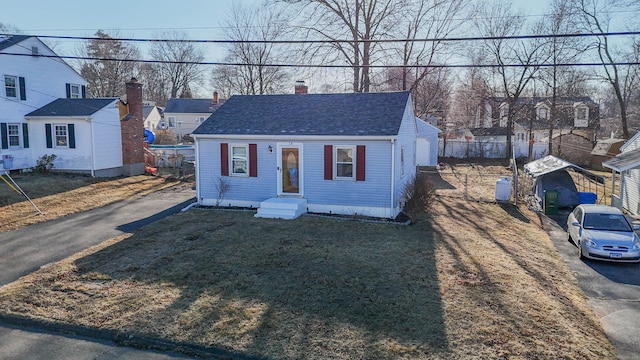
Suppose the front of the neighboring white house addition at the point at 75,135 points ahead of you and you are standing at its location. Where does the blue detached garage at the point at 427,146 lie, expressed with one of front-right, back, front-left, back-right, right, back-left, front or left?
back-left

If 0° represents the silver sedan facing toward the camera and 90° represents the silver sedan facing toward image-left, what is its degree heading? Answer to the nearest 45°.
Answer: approximately 315°

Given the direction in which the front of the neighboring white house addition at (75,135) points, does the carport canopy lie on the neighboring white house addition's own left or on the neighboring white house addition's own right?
on the neighboring white house addition's own left

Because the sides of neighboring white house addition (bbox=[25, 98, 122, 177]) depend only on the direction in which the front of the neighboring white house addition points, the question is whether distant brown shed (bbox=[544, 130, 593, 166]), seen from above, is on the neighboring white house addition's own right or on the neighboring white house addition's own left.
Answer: on the neighboring white house addition's own left

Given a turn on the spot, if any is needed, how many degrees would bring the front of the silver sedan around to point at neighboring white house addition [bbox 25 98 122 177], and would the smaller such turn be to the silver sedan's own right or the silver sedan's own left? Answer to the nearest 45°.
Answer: approximately 135° to the silver sedan's own right

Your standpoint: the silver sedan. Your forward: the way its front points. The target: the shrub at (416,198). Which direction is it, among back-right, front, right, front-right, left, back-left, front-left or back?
back-right

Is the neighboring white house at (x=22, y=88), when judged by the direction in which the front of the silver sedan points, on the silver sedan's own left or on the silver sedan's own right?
on the silver sedan's own right

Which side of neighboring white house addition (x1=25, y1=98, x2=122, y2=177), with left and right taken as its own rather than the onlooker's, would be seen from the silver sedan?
left

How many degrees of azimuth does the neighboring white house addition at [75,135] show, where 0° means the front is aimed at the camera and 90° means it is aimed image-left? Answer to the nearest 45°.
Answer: approximately 45°

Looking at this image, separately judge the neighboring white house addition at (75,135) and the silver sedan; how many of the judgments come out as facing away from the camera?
0

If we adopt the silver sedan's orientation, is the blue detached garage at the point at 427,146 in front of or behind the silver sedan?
behind

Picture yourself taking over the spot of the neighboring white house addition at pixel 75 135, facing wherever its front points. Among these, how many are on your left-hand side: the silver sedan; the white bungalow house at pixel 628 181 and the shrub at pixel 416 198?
3

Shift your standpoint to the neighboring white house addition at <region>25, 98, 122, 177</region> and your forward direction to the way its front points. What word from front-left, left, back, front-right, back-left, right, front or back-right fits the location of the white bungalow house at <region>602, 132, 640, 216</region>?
left
